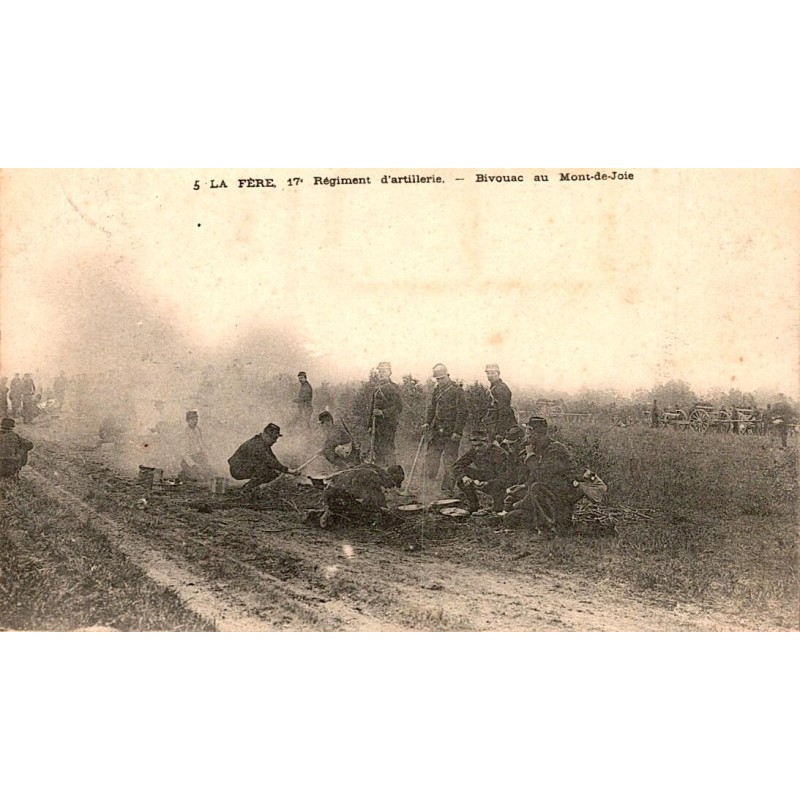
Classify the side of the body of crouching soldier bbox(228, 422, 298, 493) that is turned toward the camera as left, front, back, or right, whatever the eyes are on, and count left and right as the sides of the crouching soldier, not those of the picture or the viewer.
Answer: right

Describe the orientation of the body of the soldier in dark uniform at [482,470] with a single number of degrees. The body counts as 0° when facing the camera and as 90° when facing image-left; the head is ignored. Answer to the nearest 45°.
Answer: approximately 0°

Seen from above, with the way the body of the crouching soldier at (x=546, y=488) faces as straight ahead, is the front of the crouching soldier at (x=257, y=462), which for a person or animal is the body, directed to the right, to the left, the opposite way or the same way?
the opposite way

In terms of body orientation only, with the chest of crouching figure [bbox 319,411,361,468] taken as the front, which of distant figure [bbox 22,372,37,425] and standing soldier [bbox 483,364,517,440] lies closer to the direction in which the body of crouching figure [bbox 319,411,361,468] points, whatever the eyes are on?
the distant figure

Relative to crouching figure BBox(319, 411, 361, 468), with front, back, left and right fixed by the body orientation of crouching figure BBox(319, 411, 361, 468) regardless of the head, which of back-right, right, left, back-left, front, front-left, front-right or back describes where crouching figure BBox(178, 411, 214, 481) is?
front-right

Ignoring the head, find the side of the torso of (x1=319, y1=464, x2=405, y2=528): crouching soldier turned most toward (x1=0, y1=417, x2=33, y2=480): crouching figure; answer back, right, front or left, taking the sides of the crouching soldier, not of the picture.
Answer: back

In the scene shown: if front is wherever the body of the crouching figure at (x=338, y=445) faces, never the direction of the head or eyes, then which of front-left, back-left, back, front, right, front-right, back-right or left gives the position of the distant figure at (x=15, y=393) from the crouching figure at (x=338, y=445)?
front-right

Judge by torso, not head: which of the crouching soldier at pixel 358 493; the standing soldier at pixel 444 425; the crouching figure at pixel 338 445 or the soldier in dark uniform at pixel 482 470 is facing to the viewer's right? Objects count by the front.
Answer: the crouching soldier

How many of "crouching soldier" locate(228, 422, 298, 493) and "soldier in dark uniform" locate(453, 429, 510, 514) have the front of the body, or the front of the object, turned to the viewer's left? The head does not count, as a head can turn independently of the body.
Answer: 0
